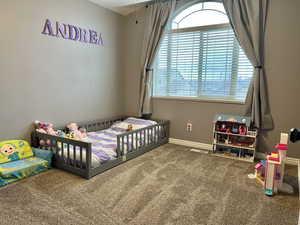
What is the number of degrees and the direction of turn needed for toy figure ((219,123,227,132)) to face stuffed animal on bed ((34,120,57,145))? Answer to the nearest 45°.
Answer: approximately 45° to its right

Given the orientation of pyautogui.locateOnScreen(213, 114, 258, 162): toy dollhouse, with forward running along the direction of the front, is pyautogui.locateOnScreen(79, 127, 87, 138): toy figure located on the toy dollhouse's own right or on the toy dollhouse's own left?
on the toy dollhouse's own right

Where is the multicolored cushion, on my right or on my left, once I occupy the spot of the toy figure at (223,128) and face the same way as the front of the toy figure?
on my right

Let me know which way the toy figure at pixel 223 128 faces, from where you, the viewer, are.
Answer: facing the viewer

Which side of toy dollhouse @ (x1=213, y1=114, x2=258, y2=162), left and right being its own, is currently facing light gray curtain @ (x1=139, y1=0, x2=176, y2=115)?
right
